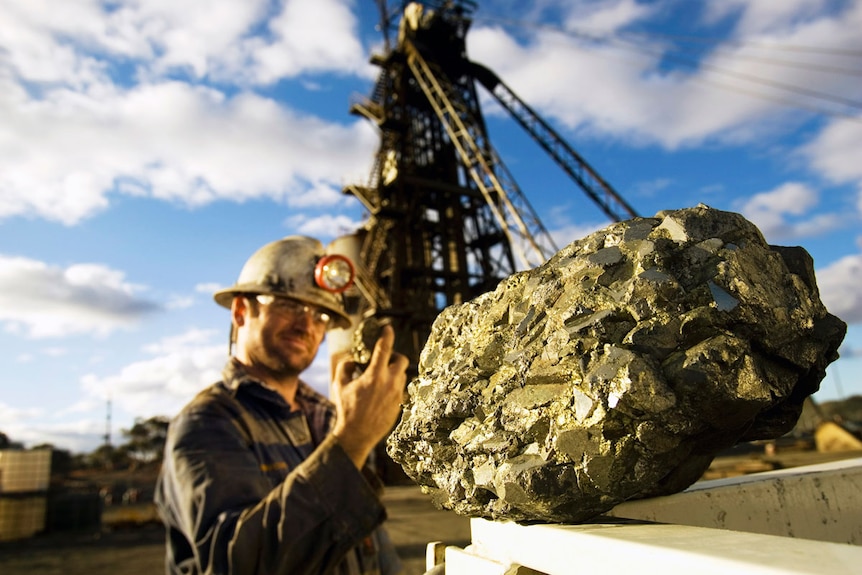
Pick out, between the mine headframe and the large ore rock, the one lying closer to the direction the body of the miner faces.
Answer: the large ore rock

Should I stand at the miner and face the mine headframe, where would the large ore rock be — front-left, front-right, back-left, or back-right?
back-right

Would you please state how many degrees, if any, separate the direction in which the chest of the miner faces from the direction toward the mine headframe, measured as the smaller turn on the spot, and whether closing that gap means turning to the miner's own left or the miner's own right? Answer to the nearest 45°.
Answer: approximately 135° to the miner's own left

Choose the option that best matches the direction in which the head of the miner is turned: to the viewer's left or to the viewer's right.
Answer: to the viewer's right

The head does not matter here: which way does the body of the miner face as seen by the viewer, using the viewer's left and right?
facing the viewer and to the right of the viewer

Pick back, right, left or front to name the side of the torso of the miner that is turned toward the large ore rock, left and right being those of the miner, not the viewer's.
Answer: front
